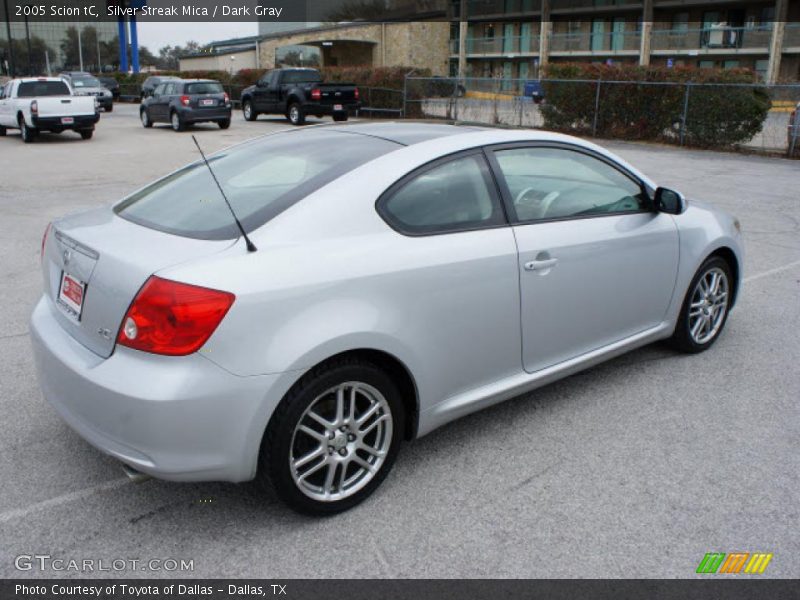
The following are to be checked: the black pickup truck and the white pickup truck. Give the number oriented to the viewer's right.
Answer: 0

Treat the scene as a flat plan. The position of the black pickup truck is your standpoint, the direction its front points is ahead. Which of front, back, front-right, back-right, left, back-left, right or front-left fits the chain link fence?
back

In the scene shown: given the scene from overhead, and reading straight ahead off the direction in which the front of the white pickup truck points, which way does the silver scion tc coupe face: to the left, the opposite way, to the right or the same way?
to the right

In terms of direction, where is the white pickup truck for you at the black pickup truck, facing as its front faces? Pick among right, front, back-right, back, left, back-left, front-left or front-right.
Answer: left

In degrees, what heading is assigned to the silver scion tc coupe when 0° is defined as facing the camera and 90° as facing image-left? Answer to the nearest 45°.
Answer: approximately 225°

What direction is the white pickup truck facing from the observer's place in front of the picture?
facing away from the viewer and to the left of the viewer

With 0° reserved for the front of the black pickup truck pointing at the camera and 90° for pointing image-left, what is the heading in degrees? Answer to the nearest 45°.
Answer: approximately 135°

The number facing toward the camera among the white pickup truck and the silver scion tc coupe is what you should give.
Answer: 0

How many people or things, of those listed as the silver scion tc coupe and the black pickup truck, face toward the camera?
0
